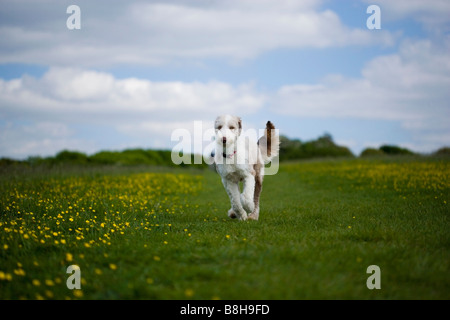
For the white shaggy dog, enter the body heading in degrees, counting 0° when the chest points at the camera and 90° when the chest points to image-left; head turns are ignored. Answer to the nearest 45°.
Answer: approximately 45°
